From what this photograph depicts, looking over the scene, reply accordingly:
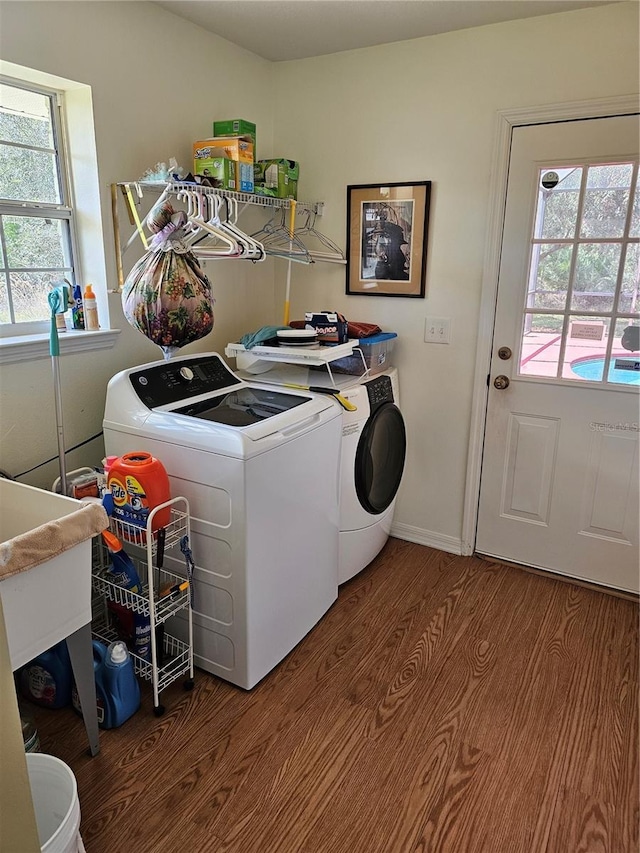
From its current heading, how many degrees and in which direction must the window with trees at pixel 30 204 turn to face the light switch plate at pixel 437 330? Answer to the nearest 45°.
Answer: approximately 45° to its left

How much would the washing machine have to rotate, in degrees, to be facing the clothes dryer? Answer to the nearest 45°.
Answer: approximately 90° to its left

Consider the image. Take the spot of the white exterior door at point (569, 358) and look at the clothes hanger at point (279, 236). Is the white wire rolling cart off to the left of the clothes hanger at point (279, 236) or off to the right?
left

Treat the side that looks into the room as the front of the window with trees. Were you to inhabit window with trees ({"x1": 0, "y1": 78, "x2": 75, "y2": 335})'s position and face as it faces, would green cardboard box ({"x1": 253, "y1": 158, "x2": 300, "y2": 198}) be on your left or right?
on your left

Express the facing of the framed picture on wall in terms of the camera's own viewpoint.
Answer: facing the viewer and to the left of the viewer

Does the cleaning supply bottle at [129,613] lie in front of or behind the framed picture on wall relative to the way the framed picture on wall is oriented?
in front

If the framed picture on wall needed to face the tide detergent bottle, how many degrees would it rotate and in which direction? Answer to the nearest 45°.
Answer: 0° — it already faces it

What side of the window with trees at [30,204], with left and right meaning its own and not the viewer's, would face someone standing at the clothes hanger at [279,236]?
left

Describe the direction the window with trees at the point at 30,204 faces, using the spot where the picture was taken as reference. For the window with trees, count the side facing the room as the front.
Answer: facing the viewer and to the right of the viewer
